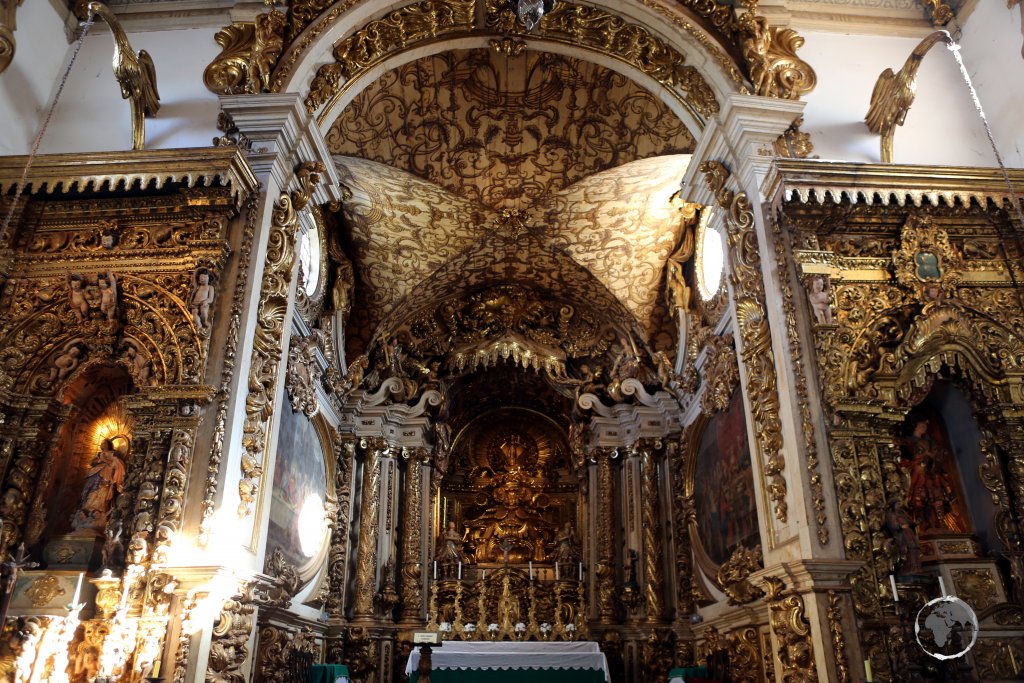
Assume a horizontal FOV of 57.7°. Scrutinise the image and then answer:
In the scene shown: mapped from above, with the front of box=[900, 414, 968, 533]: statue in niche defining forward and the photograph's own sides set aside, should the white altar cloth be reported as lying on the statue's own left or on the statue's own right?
on the statue's own right

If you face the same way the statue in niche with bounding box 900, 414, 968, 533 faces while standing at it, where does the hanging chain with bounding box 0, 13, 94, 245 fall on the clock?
The hanging chain is roughly at 2 o'clock from the statue in niche.

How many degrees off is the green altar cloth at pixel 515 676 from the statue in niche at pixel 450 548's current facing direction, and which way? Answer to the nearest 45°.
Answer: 0° — it already faces it

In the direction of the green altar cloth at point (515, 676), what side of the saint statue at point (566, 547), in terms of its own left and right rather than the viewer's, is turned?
front

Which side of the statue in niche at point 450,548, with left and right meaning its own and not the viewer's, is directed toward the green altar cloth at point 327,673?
front

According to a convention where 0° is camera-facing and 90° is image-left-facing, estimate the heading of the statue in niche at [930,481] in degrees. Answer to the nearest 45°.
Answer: approximately 0°

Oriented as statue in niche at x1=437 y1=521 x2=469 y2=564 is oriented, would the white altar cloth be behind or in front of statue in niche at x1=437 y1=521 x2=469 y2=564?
in front

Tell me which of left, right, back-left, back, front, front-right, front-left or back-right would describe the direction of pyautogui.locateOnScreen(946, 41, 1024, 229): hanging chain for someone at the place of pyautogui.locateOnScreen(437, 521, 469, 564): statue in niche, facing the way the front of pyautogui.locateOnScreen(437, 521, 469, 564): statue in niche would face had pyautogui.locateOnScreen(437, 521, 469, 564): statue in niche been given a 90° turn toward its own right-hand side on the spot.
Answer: back-left

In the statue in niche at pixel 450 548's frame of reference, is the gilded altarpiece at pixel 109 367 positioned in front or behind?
in front

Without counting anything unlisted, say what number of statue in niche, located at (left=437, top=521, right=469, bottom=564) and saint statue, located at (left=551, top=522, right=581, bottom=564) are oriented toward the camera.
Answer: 2
